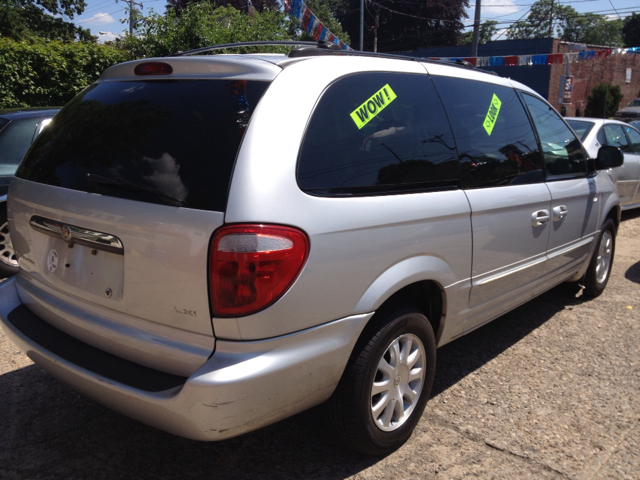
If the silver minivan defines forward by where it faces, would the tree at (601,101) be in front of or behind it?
in front

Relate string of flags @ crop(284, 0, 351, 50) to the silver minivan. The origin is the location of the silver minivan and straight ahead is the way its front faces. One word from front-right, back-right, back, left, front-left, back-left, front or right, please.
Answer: front-left

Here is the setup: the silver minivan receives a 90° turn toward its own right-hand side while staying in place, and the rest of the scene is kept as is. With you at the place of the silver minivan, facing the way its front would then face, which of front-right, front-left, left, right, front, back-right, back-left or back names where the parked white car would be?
left

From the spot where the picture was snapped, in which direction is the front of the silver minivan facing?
facing away from the viewer and to the right of the viewer

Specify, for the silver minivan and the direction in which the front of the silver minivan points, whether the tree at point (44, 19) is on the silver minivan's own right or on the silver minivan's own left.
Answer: on the silver minivan's own left
